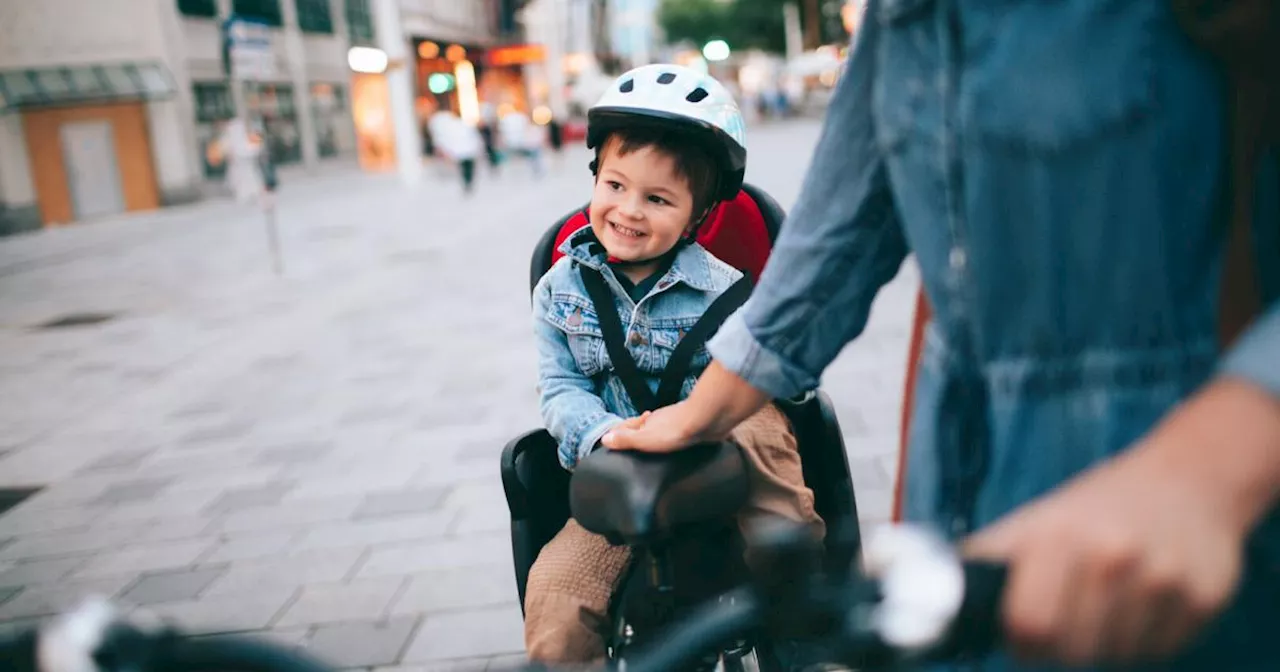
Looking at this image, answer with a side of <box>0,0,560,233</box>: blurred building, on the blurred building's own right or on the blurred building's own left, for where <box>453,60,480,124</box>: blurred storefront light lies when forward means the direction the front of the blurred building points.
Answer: on the blurred building's own left

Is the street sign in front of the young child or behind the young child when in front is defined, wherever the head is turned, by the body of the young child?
behind

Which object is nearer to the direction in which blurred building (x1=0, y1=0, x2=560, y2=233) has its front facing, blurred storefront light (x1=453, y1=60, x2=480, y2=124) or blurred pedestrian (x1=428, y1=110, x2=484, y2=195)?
the blurred pedestrian

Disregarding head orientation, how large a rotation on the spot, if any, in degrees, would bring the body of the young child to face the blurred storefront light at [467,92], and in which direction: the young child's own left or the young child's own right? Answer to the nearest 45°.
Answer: approximately 180°

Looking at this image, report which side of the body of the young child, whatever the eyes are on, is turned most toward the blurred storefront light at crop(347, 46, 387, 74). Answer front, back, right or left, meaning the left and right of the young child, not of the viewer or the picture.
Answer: back

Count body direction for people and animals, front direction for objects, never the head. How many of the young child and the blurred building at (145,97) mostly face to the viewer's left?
0

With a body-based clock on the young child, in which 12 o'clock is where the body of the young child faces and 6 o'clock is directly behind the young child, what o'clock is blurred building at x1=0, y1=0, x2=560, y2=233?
The blurred building is roughly at 5 o'clock from the young child.

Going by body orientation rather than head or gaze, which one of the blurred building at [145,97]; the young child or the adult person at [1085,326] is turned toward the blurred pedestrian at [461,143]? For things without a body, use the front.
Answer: the blurred building

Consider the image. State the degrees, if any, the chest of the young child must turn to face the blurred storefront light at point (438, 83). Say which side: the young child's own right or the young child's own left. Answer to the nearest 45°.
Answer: approximately 180°

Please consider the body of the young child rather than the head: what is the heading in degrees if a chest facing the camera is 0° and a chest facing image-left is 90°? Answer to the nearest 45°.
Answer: approximately 0°

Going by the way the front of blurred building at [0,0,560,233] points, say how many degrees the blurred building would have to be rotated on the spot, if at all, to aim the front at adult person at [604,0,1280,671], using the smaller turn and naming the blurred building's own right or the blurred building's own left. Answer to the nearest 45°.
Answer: approximately 45° to the blurred building's own right

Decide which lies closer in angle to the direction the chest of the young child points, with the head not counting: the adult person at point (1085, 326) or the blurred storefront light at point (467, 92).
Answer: the adult person

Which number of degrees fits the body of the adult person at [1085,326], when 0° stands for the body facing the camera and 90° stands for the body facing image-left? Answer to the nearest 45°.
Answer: approximately 45°
